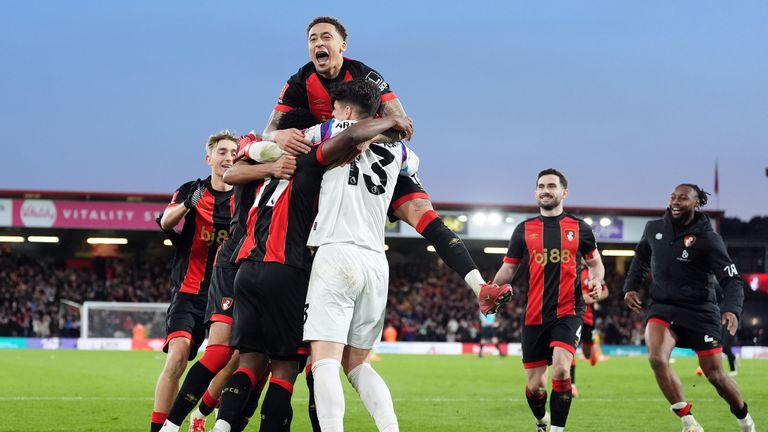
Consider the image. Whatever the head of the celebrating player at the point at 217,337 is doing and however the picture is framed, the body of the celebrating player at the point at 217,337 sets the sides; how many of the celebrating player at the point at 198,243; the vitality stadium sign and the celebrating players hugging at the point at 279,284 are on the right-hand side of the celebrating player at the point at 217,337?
1

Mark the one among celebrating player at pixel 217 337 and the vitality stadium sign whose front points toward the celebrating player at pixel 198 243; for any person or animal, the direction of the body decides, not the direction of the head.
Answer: the vitality stadium sign

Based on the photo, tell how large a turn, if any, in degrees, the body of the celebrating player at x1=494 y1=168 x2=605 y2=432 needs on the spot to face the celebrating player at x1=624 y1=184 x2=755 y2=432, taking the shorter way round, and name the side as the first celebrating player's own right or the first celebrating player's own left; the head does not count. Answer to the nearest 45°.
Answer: approximately 90° to the first celebrating player's own left

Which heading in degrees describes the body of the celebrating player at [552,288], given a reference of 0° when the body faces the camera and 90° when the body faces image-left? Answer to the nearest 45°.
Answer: approximately 0°

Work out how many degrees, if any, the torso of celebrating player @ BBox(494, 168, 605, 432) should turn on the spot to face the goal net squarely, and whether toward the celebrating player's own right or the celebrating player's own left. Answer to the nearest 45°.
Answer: approximately 135° to the celebrating player's own right

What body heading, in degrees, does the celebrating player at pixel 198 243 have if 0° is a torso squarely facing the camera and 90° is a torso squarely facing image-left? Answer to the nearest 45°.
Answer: approximately 315°

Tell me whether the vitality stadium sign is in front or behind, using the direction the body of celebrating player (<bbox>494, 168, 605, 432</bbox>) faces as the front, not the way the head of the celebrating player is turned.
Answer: behind
